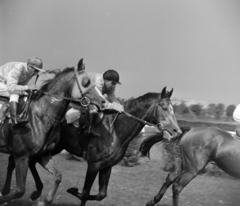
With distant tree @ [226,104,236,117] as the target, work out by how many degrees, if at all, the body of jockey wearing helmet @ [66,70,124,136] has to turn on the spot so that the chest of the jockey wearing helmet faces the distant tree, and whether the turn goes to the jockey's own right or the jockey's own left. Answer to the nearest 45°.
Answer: approximately 45° to the jockey's own left

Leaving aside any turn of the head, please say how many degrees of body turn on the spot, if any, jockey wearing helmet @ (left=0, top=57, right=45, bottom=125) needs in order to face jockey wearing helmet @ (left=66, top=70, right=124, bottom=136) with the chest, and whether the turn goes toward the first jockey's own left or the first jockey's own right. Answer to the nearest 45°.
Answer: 0° — they already face them

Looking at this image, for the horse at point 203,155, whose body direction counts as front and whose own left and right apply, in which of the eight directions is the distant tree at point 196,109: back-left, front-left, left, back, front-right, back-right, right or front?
left

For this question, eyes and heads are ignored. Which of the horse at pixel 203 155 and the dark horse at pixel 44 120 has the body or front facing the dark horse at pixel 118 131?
the dark horse at pixel 44 120

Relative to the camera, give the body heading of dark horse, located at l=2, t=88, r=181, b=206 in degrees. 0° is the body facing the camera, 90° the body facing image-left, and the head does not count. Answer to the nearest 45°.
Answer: approximately 270°

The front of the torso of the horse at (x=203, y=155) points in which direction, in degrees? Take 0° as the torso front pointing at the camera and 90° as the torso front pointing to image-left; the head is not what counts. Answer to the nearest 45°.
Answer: approximately 270°

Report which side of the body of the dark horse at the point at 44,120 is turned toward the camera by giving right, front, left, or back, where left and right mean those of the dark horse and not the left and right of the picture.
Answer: right

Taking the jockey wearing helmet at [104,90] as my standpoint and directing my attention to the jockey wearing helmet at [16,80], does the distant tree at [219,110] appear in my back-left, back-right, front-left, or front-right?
back-right

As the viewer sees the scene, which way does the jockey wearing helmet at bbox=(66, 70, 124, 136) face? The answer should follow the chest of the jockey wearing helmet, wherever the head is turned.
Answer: to the viewer's right

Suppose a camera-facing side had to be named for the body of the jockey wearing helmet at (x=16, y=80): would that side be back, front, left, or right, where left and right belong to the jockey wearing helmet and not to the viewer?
right
